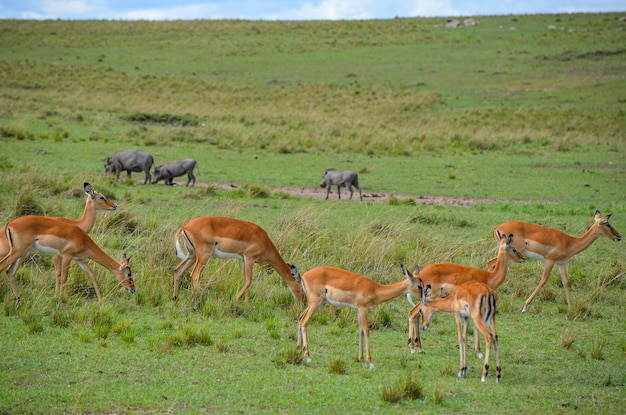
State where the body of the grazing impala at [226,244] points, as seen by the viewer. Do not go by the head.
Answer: to the viewer's right

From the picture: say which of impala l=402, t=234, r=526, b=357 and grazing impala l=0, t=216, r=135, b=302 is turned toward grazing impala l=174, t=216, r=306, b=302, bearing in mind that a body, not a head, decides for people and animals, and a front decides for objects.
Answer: grazing impala l=0, t=216, r=135, b=302

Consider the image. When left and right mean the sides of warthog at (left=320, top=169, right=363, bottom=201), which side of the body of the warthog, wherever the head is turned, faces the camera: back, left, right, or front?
left

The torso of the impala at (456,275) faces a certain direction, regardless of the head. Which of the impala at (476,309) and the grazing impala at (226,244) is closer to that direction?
the impala

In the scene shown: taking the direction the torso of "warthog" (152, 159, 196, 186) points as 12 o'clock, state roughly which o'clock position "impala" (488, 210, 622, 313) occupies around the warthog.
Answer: The impala is roughly at 8 o'clock from the warthog.

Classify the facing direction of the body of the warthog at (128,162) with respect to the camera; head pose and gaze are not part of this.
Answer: to the viewer's left

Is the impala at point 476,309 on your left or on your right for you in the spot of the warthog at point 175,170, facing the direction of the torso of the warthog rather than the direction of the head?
on your left

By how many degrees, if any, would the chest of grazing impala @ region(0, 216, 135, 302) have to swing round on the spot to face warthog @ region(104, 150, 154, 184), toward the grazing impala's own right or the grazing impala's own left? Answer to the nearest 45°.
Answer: approximately 90° to the grazing impala's own left

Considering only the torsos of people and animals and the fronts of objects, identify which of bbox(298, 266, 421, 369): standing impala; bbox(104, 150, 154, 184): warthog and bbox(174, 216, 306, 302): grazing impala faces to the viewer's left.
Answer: the warthog

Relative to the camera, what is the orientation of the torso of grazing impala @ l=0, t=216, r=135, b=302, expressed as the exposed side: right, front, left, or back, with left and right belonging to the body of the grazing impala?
right

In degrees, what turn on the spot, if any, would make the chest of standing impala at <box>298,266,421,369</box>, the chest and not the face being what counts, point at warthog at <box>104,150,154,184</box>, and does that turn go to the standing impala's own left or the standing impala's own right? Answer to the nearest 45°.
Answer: approximately 135° to the standing impala's own left

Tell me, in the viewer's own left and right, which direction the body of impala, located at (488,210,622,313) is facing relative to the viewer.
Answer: facing to the right of the viewer

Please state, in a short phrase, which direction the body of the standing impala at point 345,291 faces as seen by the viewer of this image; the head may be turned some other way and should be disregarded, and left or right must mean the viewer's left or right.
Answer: facing to the right of the viewer

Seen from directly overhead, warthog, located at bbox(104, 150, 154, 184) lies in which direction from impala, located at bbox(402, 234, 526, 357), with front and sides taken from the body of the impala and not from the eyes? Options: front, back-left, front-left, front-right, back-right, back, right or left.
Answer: back-left

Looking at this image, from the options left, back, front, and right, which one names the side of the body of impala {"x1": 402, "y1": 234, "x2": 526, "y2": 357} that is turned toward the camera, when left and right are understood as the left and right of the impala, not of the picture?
right

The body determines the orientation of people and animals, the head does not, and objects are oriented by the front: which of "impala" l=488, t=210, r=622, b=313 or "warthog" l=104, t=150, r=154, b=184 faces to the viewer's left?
the warthog

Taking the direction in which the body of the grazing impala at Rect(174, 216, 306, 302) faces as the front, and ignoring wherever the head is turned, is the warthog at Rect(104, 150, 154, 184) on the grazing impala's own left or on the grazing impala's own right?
on the grazing impala's own left
